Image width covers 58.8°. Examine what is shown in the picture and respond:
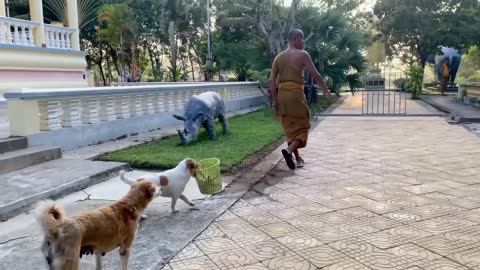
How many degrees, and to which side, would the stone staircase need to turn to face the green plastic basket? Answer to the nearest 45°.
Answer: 0° — it already faces it

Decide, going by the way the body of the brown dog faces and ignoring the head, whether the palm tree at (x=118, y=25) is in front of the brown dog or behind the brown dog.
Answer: in front

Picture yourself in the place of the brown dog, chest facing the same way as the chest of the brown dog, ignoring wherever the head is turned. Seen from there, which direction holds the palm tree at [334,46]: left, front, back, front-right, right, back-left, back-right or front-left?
front

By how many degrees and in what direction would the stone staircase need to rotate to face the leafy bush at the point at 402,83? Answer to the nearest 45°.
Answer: approximately 90° to its left

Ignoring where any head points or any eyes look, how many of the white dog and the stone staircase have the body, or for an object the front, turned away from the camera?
0

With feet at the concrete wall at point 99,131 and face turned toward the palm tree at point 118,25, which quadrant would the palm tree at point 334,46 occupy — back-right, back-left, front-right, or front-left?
front-right

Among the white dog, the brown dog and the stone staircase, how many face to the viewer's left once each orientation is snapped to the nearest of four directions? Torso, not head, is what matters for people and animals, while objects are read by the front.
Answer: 0

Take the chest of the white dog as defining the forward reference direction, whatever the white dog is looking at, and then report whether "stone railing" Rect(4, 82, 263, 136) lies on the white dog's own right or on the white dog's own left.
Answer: on the white dog's own left

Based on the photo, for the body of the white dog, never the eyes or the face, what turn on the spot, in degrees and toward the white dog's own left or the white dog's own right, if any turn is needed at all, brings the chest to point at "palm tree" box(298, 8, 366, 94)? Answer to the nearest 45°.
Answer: approximately 45° to the white dog's own left

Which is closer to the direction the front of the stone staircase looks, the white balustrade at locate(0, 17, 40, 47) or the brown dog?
the brown dog

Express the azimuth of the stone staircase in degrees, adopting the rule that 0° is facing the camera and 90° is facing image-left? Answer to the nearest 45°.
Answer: approximately 315°

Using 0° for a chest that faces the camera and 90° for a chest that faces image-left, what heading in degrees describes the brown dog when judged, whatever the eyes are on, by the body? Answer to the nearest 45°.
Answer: approximately 225°

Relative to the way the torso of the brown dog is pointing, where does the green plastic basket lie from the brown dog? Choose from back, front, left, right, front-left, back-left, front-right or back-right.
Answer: front

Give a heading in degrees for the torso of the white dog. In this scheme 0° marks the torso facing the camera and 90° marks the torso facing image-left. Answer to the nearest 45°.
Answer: approximately 270°

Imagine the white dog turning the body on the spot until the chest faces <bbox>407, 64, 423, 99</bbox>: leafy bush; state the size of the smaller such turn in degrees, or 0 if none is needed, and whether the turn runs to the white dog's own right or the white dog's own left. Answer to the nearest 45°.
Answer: approximately 45° to the white dog's own left

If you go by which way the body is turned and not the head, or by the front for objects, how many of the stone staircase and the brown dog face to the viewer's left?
0

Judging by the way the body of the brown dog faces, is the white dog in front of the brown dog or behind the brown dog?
in front
